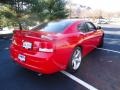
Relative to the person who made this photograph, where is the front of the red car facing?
facing away from the viewer and to the right of the viewer
